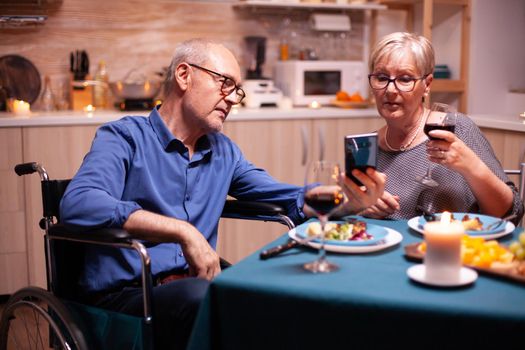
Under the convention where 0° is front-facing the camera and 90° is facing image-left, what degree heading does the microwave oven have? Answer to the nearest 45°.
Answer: approximately 0°

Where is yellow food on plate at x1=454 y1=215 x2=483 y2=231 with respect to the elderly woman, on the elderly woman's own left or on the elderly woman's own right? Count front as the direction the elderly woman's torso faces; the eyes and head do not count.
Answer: on the elderly woman's own left

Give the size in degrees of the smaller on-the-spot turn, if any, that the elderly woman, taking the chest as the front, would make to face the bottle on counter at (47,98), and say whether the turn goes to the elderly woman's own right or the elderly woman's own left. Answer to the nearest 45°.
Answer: approximately 90° to the elderly woman's own right

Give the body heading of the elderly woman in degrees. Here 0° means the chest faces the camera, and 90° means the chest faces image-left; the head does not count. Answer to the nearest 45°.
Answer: approximately 45°

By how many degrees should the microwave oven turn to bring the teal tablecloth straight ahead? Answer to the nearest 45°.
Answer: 0° — it already faces it

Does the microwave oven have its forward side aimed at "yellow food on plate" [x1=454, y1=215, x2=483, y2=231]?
yes

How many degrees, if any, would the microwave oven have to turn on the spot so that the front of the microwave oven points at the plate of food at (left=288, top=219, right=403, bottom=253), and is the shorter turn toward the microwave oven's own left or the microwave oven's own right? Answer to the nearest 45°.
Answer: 0° — it already faces it

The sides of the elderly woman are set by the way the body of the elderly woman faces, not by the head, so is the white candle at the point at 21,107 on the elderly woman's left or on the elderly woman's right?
on the elderly woman's right

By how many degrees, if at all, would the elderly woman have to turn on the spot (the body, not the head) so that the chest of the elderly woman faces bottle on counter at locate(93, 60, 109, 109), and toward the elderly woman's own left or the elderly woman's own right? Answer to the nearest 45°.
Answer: approximately 90° to the elderly woman's own right

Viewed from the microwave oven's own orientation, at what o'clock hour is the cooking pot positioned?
The cooking pot is roughly at 2 o'clock from the microwave oven.
